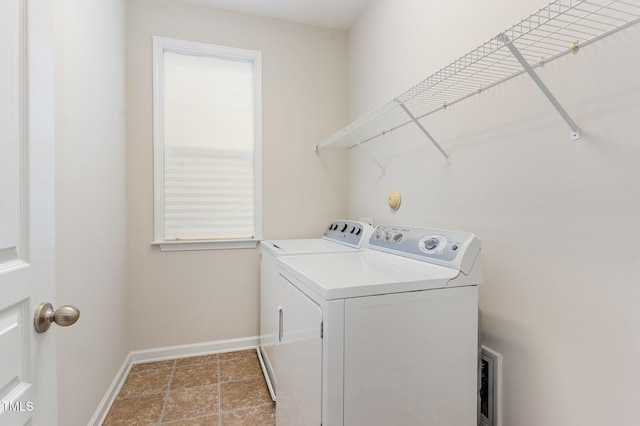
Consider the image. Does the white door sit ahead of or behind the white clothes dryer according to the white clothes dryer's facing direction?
ahead

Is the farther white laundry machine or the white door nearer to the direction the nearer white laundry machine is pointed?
the white door

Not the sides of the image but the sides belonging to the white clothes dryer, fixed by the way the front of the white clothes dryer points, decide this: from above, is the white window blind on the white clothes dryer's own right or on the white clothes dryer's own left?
on the white clothes dryer's own right

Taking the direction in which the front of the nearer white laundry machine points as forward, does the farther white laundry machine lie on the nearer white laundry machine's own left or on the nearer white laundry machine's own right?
on the nearer white laundry machine's own right

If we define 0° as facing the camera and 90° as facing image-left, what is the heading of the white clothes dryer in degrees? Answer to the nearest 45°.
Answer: approximately 45°
